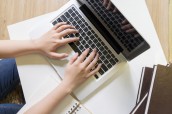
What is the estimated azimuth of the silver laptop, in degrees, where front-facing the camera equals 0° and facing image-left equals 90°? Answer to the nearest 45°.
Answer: approximately 45°
